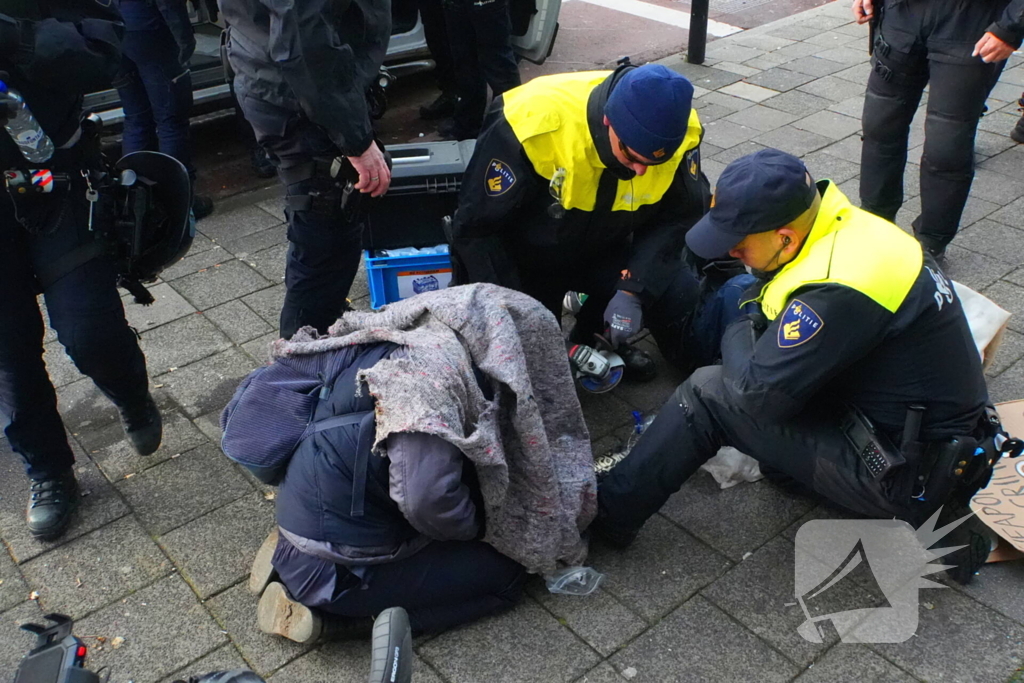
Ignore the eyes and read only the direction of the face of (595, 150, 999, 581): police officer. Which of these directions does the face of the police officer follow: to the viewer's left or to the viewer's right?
to the viewer's left

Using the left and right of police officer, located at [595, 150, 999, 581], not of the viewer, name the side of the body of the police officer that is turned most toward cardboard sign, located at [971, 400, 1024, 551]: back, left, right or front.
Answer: back

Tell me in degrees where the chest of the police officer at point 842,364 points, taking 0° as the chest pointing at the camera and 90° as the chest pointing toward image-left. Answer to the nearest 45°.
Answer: approximately 90°

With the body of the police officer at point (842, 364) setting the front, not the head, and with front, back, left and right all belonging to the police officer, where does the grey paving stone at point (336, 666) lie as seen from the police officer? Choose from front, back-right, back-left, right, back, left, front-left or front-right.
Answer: front-left

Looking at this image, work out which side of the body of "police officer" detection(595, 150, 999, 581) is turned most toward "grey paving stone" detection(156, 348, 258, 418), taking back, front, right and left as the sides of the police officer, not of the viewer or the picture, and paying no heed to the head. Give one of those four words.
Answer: front

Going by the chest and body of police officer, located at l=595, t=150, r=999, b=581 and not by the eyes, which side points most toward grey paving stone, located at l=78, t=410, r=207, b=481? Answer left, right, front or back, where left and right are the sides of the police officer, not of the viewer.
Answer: front

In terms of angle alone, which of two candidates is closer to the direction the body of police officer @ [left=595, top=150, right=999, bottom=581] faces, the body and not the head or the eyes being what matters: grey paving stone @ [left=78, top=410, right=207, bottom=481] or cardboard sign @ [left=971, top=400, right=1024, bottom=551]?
the grey paving stone

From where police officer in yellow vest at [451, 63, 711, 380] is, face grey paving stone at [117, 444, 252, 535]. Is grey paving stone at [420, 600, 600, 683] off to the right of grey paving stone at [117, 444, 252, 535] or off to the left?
left

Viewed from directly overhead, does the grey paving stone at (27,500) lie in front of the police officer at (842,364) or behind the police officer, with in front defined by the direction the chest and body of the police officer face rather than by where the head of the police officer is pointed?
in front

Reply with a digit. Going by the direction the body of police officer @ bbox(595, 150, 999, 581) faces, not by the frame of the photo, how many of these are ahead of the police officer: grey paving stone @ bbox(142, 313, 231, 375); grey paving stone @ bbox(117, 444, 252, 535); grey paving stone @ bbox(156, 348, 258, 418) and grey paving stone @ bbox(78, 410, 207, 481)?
4

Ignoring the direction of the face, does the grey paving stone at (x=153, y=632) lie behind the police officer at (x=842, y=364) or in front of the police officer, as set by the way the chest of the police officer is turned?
in front

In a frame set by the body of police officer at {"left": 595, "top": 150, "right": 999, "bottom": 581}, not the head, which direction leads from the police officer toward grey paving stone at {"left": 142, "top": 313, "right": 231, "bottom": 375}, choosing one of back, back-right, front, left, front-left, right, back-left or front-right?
front
